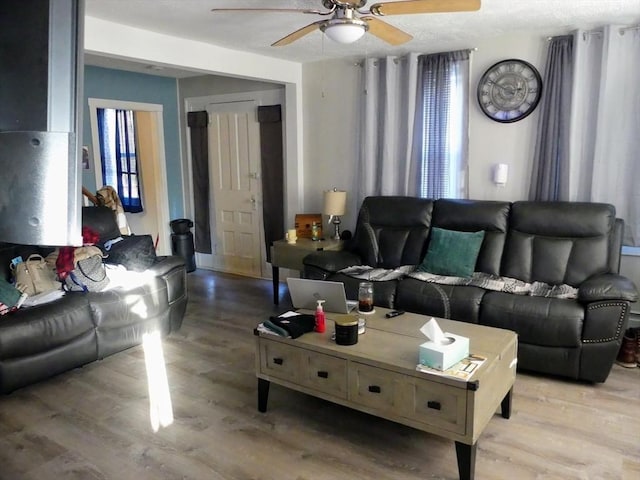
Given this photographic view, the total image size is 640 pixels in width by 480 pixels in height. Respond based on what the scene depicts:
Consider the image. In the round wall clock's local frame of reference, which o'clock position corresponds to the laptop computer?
The laptop computer is roughly at 1 o'clock from the round wall clock.

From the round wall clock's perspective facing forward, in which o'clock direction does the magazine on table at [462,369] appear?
The magazine on table is roughly at 12 o'clock from the round wall clock.

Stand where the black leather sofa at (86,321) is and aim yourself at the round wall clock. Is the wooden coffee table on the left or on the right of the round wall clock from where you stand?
right

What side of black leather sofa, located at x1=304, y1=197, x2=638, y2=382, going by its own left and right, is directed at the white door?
right

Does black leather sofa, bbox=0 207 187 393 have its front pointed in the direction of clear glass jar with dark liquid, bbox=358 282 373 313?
yes

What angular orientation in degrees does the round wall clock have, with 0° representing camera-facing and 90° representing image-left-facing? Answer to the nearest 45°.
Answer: approximately 0°

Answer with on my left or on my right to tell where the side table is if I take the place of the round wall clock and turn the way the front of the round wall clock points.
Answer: on my right

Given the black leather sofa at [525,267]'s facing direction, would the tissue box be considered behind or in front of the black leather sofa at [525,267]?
in front

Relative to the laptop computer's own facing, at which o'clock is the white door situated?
The white door is roughly at 10 o'clock from the laptop computer.

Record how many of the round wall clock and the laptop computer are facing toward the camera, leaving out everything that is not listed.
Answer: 1

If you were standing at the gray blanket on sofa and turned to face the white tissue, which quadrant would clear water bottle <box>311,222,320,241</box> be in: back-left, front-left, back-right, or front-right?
back-right

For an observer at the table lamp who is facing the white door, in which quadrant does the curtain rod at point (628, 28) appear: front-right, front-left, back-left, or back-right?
back-right

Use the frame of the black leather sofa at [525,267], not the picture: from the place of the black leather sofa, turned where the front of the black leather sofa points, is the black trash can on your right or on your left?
on your right

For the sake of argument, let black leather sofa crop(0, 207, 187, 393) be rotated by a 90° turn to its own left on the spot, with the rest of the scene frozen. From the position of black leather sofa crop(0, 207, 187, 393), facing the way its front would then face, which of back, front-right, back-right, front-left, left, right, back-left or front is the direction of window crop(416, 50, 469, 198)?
front-right

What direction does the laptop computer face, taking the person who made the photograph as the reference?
facing away from the viewer and to the right of the viewer

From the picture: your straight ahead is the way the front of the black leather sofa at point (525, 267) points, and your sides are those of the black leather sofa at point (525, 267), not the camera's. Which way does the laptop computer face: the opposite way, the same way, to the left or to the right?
the opposite way

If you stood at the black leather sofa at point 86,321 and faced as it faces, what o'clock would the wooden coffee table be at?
The wooden coffee table is roughly at 12 o'clock from the black leather sofa.
